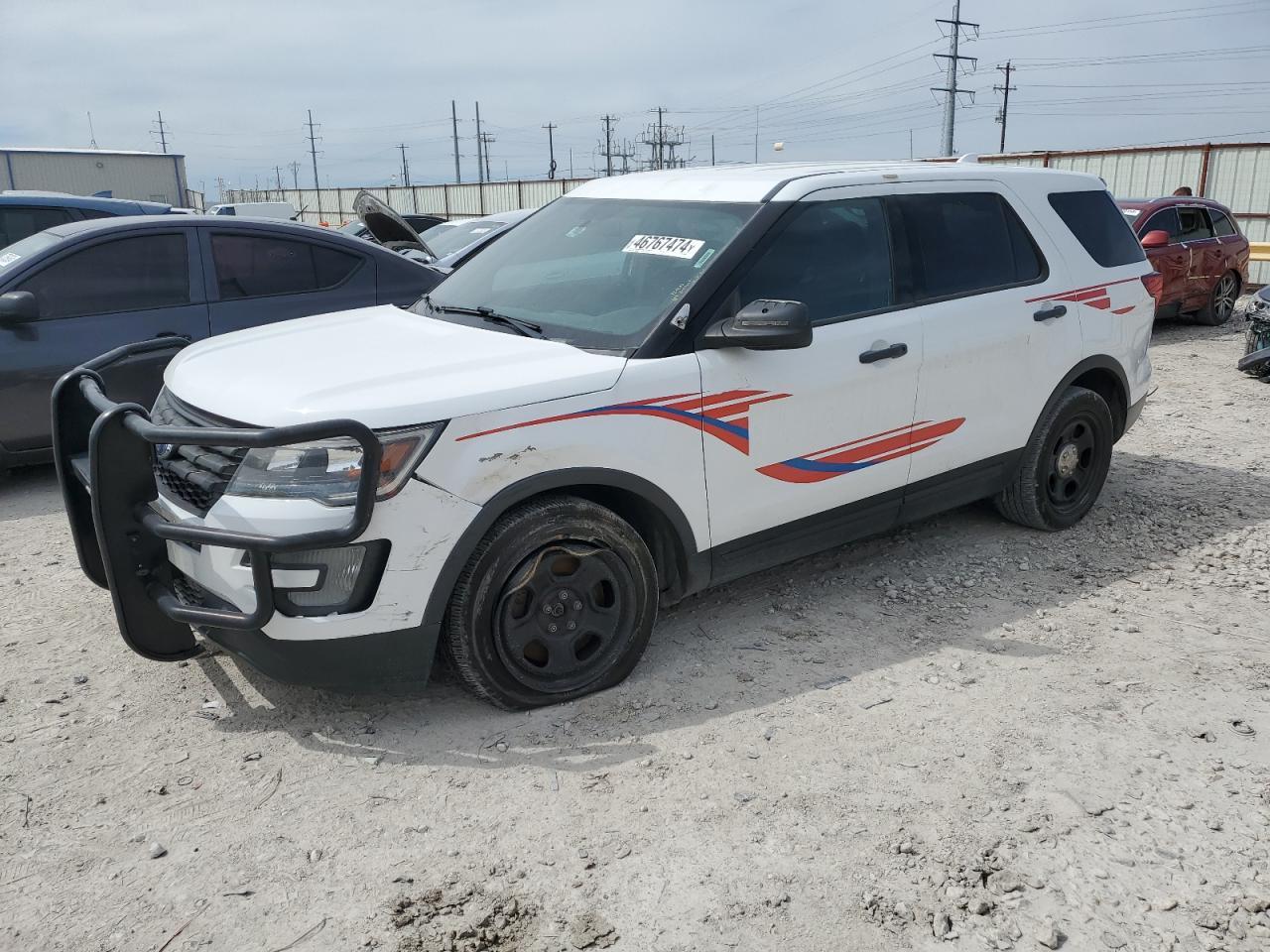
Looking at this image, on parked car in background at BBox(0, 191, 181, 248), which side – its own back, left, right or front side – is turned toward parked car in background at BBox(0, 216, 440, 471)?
left

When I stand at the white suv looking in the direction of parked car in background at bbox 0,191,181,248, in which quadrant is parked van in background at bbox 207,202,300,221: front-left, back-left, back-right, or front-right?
front-right

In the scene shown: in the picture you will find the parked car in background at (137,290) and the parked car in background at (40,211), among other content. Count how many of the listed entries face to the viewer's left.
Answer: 2

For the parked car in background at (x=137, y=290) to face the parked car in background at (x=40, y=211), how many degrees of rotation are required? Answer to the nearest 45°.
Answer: approximately 90° to its right

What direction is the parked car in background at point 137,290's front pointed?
to the viewer's left

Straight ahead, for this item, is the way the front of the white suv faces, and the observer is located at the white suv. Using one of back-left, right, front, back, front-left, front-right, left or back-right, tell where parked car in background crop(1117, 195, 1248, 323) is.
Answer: back

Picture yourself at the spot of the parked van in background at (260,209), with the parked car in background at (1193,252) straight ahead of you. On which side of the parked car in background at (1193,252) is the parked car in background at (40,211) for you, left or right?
right

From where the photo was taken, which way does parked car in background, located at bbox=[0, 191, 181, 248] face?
to the viewer's left

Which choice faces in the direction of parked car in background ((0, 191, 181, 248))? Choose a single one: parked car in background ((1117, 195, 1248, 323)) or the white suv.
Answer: parked car in background ((1117, 195, 1248, 323))

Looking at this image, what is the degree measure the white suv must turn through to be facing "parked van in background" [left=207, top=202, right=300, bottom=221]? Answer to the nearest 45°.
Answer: approximately 135° to its right

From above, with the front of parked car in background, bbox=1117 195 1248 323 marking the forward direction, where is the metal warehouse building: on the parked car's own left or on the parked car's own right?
on the parked car's own right

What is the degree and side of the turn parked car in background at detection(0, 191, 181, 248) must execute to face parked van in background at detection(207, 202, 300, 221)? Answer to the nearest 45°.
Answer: approximately 90° to its right

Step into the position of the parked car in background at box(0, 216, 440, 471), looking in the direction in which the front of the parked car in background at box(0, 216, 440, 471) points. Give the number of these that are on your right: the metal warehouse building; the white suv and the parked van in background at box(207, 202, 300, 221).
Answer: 2

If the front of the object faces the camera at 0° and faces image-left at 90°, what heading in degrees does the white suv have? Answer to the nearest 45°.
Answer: approximately 45°

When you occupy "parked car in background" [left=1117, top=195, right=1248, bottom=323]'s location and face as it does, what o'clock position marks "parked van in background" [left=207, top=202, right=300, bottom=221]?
"parked van in background" [left=207, top=202, right=300, bottom=221] is roughly at 2 o'clock from "parked car in background" [left=1117, top=195, right=1248, bottom=323].

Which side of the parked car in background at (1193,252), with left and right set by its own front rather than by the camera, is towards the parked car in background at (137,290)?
front

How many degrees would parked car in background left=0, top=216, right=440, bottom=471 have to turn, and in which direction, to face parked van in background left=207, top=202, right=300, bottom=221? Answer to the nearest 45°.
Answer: approximately 90° to its right
